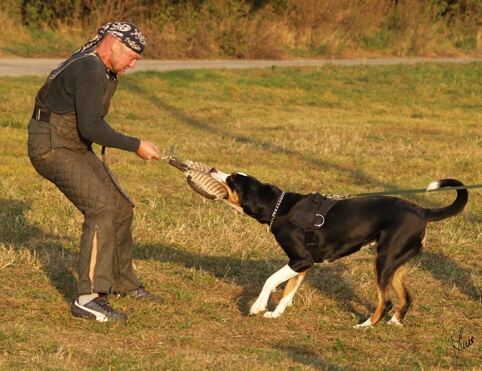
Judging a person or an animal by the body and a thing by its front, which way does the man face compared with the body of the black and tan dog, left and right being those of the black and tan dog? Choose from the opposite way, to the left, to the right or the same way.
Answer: the opposite way

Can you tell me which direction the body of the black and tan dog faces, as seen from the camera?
to the viewer's left

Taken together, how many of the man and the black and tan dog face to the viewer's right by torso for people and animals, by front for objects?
1

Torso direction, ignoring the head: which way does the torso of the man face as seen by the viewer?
to the viewer's right

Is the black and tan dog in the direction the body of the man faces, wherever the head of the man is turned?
yes

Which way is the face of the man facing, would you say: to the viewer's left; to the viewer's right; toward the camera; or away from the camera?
to the viewer's right
